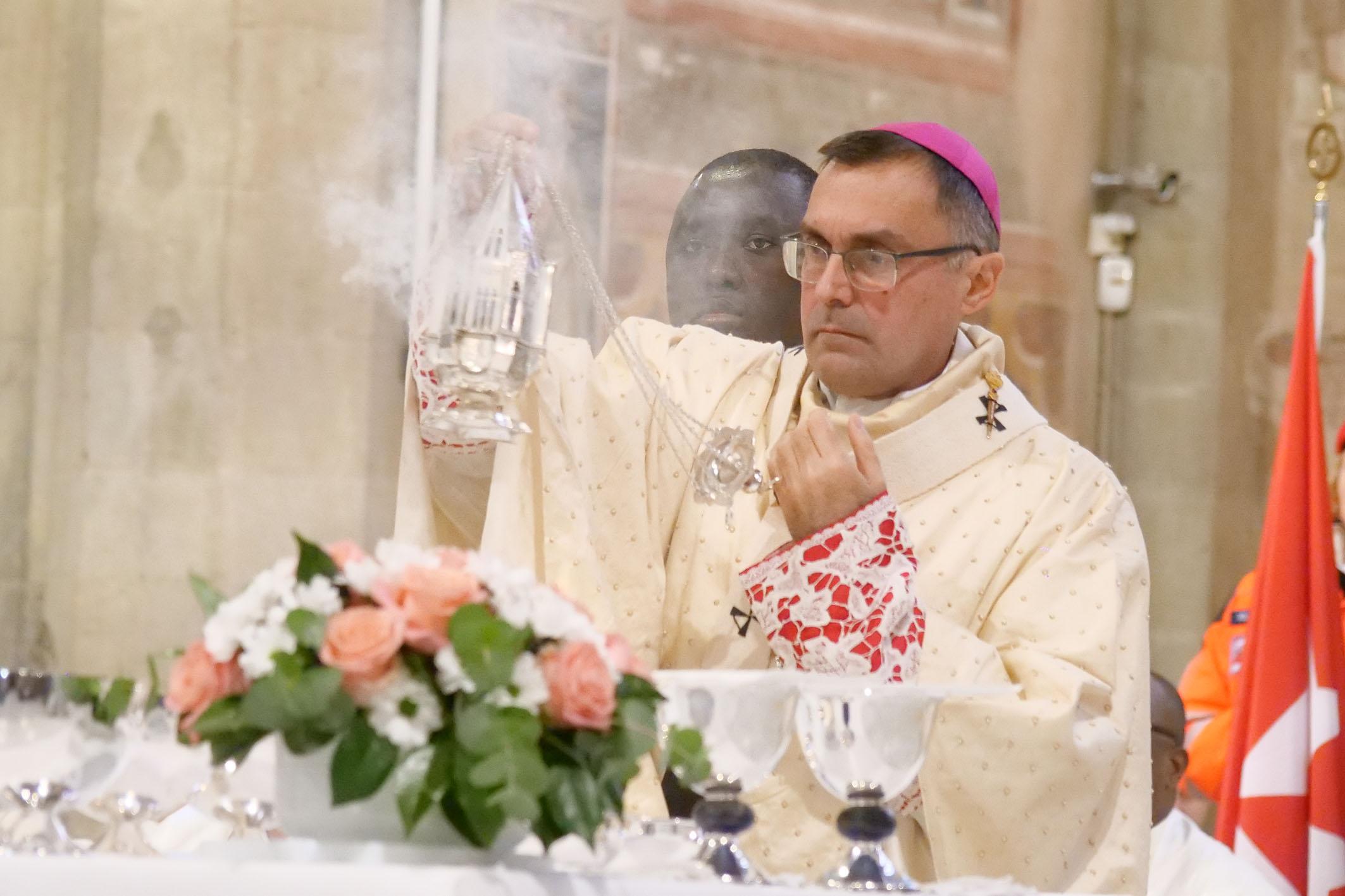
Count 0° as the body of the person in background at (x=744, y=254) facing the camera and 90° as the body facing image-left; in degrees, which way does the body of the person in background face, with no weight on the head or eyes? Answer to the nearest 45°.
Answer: approximately 0°

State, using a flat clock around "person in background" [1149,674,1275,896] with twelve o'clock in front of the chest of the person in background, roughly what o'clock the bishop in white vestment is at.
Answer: The bishop in white vestment is roughly at 11 o'clock from the person in background.

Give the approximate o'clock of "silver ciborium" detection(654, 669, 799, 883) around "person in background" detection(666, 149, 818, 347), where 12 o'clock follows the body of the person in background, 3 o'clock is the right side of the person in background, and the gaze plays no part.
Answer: The silver ciborium is roughly at 12 o'clock from the person in background.

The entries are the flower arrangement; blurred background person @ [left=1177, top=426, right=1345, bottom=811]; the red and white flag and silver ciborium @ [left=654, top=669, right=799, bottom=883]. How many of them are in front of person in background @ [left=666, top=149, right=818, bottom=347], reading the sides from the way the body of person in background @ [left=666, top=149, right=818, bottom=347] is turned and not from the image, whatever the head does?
2

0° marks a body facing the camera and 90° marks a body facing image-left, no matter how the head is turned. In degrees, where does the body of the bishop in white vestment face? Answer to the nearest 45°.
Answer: approximately 45°

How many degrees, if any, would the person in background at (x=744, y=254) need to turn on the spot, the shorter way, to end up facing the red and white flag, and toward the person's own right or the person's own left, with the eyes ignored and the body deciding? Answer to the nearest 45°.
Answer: approximately 135° to the person's own left

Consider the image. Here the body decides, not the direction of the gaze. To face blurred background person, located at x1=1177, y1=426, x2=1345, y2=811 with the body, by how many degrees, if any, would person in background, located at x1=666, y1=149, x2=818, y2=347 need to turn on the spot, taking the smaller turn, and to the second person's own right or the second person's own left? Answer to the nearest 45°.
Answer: approximately 135° to the second person's own left
